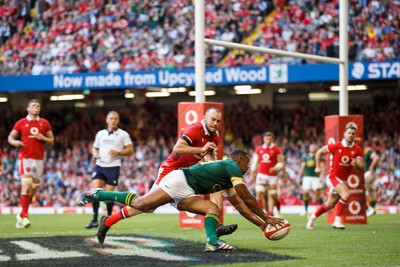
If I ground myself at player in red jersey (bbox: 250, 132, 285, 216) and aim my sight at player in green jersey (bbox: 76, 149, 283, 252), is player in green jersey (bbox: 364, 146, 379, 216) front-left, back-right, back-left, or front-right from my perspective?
back-left

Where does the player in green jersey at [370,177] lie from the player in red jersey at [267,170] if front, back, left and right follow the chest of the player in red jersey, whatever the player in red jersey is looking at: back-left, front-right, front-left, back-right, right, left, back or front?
back-left

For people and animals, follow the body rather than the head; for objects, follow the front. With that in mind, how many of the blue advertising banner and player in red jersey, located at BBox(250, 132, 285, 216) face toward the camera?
2

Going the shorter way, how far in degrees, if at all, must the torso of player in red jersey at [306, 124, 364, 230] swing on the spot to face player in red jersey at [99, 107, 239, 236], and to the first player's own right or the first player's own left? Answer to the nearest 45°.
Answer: approximately 90° to the first player's own right

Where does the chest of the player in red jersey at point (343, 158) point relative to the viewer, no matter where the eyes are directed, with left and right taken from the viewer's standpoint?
facing the viewer and to the right of the viewer

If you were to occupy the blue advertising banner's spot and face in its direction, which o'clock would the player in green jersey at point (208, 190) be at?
The player in green jersey is roughly at 12 o'clock from the blue advertising banner.

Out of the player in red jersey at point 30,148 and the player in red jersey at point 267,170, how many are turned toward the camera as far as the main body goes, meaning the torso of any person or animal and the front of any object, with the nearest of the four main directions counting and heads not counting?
2
